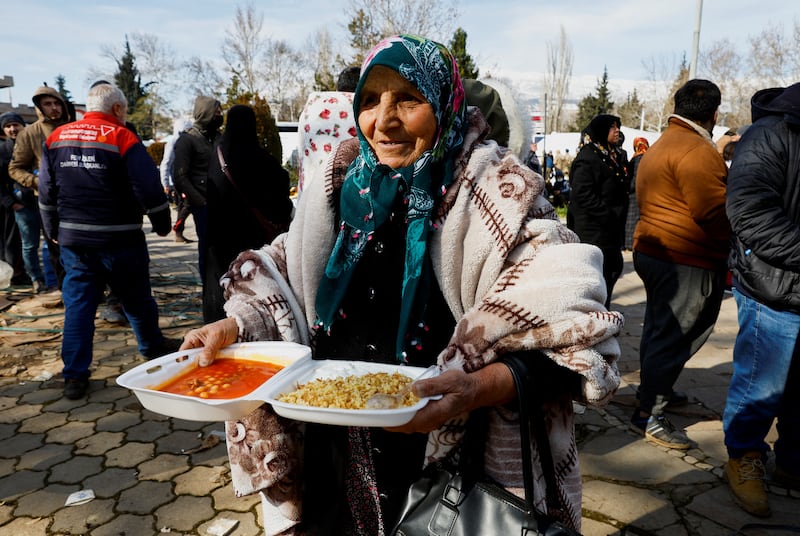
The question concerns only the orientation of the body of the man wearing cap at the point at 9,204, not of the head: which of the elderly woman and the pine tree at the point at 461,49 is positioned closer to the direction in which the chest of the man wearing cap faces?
the elderly woman

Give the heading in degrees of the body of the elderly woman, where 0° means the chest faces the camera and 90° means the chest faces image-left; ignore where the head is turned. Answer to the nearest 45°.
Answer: approximately 45°

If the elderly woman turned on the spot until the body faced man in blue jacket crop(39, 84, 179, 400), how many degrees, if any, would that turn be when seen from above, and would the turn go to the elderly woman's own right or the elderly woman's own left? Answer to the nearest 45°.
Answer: approximately 90° to the elderly woman's own right

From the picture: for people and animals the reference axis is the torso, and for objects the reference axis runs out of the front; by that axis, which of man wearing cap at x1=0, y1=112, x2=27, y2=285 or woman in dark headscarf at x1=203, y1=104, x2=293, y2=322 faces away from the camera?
the woman in dark headscarf

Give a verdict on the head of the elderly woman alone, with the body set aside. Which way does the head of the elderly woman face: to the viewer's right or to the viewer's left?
to the viewer's left

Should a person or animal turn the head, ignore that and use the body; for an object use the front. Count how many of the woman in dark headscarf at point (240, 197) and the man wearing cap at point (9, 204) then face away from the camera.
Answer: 1

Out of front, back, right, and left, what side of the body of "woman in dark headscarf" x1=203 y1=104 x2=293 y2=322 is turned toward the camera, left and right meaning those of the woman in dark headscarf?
back

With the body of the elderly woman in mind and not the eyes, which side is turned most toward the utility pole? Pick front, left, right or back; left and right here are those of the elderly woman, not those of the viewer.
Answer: back

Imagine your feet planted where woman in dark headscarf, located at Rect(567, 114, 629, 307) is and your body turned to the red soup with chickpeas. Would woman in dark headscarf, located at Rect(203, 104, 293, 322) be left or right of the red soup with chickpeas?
right

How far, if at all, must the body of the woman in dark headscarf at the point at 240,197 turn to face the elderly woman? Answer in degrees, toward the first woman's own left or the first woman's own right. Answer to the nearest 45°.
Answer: approximately 180°
